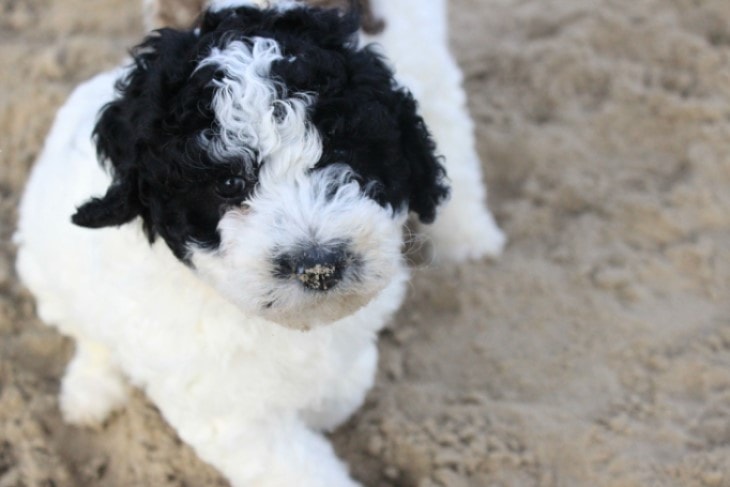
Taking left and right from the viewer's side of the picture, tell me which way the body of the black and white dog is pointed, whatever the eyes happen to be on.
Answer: facing the viewer and to the right of the viewer
